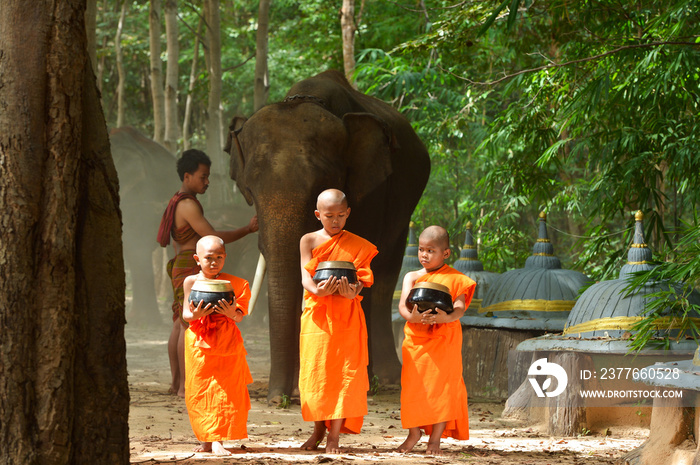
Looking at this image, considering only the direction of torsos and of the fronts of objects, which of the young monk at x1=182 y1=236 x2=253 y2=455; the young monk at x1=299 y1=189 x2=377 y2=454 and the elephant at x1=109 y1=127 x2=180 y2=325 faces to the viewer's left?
the elephant

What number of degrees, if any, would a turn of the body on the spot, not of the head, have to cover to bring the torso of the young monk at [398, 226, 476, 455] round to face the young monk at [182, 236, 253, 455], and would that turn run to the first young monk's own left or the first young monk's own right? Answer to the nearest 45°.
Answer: approximately 45° to the first young monk's own right

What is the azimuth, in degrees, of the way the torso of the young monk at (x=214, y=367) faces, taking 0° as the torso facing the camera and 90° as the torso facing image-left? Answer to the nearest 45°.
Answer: approximately 0°

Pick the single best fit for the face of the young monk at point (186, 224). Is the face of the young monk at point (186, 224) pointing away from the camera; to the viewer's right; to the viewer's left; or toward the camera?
to the viewer's right

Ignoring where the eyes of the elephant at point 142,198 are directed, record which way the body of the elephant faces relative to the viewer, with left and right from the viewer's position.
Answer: facing to the left of the viewer

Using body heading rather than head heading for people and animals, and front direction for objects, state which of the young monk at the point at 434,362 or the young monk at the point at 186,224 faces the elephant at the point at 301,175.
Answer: the young monk at the point at 186,224

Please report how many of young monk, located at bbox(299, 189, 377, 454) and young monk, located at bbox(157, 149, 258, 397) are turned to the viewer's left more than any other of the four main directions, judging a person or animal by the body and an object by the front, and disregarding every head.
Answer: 0

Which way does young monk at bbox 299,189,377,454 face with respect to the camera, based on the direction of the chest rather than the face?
toward the camera

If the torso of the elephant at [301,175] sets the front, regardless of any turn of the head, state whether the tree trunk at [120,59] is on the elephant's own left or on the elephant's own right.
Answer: on the elephant's own right

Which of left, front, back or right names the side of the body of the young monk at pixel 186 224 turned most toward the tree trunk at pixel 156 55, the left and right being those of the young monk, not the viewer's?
left

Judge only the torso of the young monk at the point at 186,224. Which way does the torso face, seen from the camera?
to the viewer's right

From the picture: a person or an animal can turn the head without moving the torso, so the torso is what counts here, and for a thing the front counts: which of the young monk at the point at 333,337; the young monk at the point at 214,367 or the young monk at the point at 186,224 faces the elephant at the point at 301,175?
the young monk at the point at 186,224
